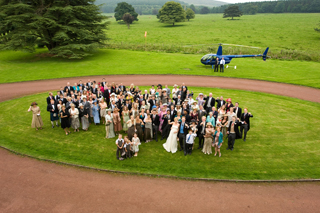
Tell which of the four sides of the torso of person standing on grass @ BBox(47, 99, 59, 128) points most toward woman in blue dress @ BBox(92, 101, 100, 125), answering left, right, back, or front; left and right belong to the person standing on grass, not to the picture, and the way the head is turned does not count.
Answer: left

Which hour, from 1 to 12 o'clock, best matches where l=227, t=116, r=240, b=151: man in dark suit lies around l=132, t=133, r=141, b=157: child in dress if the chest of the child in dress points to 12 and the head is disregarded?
The man in dark suit is roughly at 9 o'clock from the child in dress.

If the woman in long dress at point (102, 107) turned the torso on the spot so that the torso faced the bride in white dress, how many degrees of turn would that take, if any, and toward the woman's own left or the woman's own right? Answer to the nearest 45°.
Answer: approximately 45° to the woman's own left

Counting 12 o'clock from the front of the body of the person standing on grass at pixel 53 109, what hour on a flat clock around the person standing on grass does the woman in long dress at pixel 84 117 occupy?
The woman in long dress is roughly at 10 o'clock from the person standing on grass.

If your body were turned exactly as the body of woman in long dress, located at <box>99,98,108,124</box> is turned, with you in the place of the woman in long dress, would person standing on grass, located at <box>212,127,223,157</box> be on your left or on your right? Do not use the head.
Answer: on your left

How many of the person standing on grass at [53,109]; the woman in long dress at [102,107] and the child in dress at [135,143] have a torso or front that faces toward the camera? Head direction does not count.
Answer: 3

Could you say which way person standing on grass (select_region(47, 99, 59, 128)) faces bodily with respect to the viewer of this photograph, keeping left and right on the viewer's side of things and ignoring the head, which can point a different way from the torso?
facing the viewer

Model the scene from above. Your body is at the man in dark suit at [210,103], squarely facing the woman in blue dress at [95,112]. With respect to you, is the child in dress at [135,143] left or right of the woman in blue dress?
left

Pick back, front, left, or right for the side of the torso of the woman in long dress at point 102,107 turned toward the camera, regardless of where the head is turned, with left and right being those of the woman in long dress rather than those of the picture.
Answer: front

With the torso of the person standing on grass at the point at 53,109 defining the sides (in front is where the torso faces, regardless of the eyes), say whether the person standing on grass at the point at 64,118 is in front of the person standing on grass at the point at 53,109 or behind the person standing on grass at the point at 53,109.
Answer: in front

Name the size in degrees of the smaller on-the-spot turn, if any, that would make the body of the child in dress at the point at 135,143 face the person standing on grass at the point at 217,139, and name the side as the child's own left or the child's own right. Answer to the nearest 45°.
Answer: approximately 90° to the child's own left

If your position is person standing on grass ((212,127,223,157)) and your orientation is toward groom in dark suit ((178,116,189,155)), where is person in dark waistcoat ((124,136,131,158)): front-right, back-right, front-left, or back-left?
front-left
